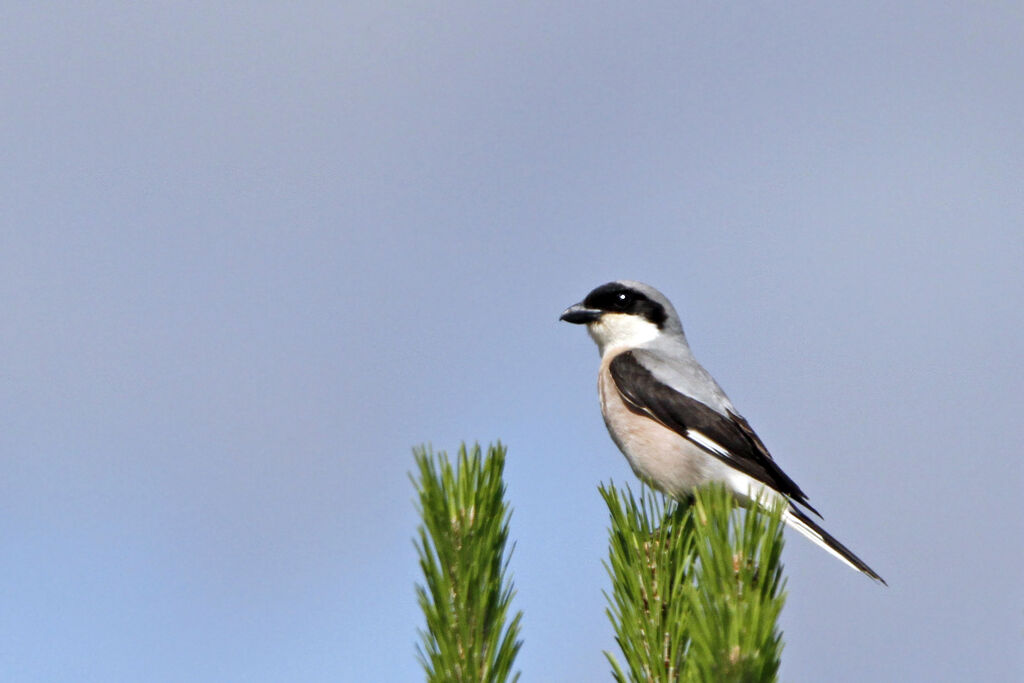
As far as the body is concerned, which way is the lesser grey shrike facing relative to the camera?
to the viewer's left
